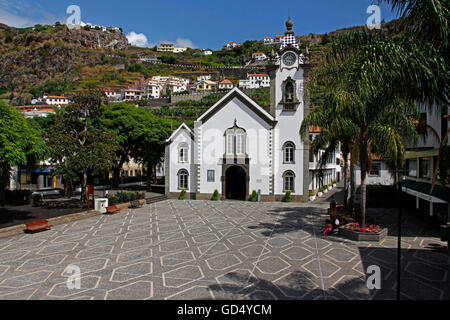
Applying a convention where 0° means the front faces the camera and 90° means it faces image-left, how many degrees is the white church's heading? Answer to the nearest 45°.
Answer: approximately 0°

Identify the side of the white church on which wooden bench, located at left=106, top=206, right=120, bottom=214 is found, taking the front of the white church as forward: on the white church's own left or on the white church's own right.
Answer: on the white church's own right

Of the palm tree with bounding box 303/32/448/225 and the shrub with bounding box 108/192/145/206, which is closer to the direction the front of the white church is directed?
the palm tree

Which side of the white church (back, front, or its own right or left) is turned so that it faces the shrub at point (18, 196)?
right

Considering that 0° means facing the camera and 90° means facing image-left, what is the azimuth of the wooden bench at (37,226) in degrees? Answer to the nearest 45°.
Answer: approximately 315°

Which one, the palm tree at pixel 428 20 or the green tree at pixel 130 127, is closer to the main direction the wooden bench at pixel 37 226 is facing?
the palm tree

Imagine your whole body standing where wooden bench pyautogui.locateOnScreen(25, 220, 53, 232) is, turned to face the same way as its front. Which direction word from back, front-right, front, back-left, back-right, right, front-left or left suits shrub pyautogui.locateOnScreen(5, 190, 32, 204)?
back-left
